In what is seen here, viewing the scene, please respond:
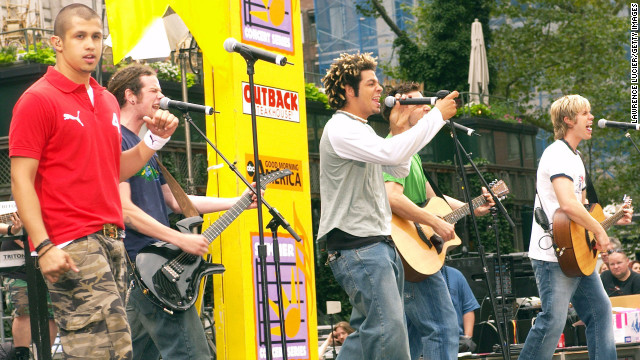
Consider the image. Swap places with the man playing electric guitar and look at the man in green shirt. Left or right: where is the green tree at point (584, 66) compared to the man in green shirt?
left

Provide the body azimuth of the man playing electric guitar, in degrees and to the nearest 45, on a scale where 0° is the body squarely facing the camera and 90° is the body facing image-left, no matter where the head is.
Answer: approximately 315°

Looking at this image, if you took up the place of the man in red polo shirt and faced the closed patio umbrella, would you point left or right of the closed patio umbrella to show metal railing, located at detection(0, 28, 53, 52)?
left

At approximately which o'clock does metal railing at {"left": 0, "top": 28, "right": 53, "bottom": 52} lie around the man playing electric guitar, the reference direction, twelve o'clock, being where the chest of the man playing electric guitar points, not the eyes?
The metal railing is roughly at 7 o'clock from the man playing electric guitar.

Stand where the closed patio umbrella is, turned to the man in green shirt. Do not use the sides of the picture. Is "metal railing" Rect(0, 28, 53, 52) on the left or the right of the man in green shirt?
right

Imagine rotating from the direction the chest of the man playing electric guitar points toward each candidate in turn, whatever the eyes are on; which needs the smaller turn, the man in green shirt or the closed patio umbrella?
the man in green shirt

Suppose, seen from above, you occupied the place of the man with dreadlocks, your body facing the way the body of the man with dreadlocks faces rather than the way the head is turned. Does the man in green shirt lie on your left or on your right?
on your left

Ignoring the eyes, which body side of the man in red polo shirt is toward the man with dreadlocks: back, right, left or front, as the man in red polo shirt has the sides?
left

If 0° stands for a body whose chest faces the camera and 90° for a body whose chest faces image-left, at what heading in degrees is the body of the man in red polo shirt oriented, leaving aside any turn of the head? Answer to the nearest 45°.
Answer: approximately 315°

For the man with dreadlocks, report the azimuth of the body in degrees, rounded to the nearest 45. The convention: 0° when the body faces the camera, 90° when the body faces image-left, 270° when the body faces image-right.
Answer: approximately 270°

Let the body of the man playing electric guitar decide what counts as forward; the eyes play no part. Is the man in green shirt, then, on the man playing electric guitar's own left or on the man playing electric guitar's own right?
on the man playing electric guitar's own left

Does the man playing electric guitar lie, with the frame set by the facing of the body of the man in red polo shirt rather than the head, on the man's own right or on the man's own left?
on the man's own left
